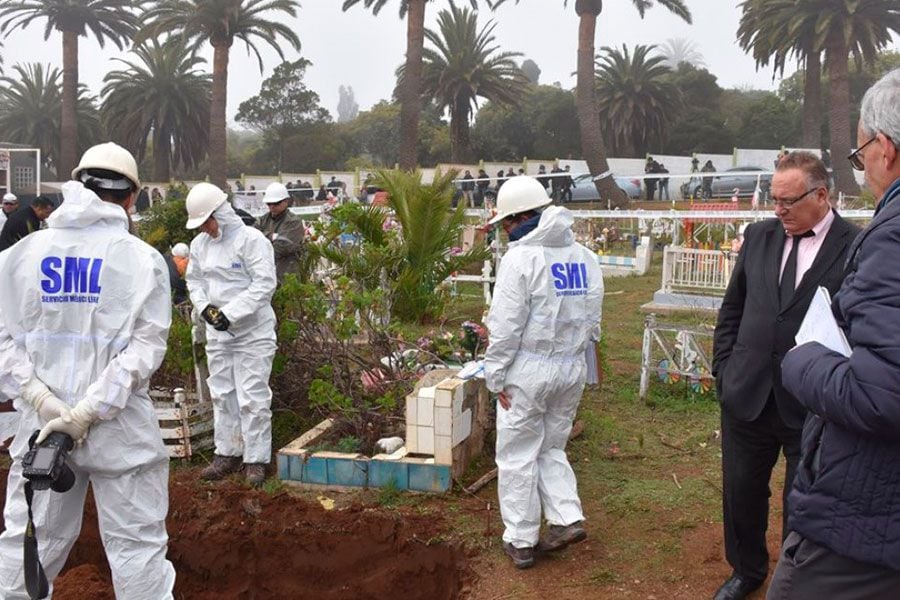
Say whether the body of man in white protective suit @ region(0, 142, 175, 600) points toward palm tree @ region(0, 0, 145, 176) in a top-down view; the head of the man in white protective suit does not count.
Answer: yes

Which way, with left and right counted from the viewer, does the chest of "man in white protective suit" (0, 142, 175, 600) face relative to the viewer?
facing away from the viewer

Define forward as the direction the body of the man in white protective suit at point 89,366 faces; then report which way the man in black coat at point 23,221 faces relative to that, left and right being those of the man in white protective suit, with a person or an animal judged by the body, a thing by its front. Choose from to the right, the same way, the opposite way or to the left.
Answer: to the right

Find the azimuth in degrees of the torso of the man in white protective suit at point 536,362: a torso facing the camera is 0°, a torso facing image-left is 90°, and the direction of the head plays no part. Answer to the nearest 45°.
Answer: approximately 135°

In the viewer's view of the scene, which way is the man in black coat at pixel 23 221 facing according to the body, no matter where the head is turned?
to the viewer's right

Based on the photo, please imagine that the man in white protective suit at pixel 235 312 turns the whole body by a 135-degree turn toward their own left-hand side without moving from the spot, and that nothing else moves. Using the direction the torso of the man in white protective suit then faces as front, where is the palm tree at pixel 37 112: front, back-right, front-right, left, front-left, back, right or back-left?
left

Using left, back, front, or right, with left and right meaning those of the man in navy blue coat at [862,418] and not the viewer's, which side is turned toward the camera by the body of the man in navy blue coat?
left

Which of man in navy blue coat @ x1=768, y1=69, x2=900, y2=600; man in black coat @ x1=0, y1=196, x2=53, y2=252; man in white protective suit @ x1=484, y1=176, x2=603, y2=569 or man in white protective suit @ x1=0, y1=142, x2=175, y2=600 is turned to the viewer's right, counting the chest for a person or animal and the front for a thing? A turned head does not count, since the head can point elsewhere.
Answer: man in black coat @ x1=0, y1=196, x2=53, y2=252

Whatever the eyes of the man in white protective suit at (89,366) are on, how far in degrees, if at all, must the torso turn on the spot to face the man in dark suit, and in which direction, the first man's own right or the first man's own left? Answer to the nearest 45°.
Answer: approximately 90° to the first man's own right

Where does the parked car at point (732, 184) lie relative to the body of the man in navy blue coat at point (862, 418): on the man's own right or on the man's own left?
on the man's own right

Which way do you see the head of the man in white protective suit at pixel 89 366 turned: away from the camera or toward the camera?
away from the camera
